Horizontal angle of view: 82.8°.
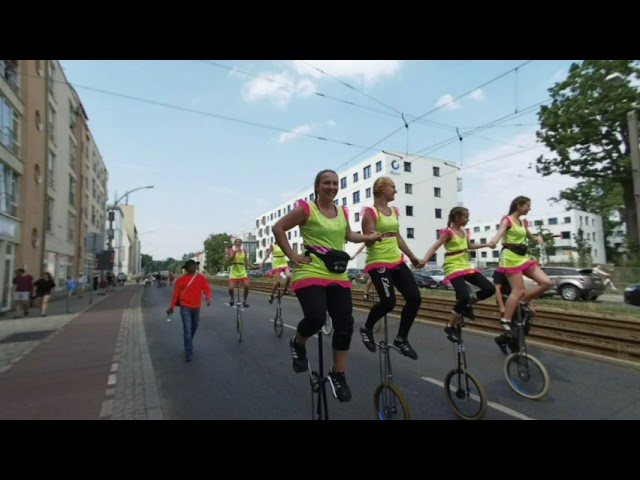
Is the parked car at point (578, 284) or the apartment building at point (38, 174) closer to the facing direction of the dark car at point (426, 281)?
the apartment building

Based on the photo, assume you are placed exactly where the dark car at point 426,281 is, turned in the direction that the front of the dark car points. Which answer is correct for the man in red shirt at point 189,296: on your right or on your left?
on your left

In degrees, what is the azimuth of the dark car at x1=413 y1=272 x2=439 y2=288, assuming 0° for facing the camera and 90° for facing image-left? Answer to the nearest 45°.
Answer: approximately 135°

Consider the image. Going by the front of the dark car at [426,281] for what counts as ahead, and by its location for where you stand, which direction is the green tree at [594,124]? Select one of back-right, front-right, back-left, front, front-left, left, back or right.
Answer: back-right

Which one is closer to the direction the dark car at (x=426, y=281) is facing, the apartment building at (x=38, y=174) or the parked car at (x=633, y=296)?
the apartment building
